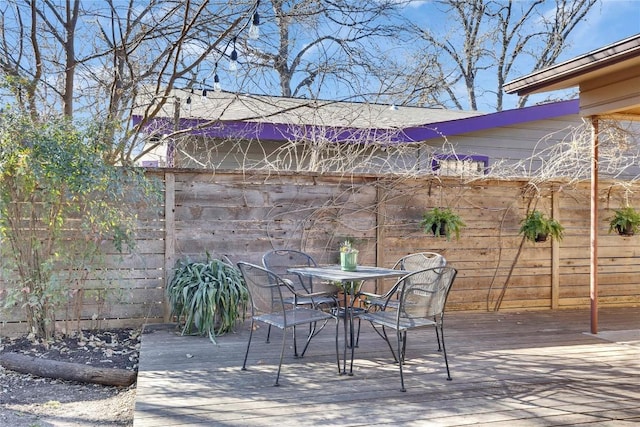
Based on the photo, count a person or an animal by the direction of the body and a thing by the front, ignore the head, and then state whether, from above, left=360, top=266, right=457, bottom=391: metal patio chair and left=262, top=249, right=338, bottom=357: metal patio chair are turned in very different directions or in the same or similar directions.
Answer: very different directions

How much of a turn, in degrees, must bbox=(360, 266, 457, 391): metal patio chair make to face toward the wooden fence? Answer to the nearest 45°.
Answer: approximately 45° to its right

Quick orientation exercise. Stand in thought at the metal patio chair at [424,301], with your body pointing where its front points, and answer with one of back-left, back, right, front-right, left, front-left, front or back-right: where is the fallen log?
front-left

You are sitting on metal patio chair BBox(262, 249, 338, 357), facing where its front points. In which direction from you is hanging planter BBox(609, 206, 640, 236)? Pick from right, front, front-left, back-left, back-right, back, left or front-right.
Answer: front-left

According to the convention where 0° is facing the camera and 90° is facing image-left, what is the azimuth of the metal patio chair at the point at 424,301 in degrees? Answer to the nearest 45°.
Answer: approximately 135°

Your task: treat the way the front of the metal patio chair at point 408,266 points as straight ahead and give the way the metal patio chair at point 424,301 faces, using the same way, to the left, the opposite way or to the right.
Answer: to the right

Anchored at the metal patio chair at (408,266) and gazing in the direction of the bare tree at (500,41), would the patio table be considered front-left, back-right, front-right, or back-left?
back-left

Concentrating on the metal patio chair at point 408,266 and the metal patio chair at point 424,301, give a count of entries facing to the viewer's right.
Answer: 0

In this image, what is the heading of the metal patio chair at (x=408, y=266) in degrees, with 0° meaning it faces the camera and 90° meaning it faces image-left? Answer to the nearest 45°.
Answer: approximately 45°

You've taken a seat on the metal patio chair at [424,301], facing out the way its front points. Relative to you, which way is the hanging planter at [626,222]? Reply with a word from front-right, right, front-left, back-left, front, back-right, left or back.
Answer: right

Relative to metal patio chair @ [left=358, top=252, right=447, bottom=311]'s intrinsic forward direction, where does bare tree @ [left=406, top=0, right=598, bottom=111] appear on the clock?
The bare tree is roughly at 5 o'clock from the metal patio chair.

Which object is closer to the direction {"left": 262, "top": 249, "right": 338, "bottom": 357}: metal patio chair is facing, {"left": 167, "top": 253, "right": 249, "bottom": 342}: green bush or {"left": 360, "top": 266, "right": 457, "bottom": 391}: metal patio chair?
the metal patio chair

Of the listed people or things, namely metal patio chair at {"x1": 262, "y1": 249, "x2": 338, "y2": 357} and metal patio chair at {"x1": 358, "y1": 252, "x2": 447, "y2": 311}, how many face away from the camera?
0

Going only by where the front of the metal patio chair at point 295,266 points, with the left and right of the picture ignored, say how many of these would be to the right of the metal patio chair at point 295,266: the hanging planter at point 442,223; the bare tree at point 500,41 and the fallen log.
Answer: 1

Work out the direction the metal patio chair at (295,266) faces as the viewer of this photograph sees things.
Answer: facing the viewer and to the right of the viewer
